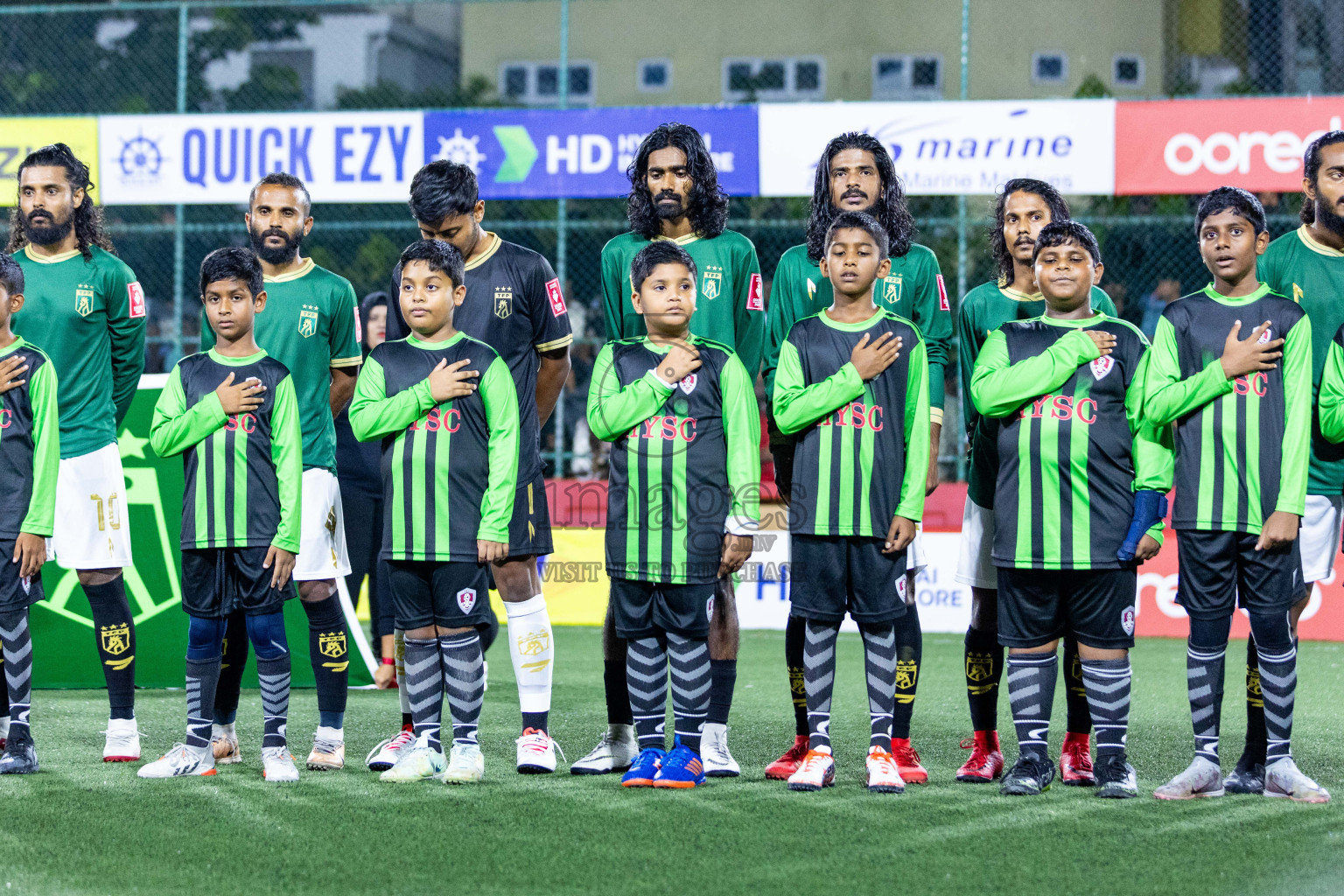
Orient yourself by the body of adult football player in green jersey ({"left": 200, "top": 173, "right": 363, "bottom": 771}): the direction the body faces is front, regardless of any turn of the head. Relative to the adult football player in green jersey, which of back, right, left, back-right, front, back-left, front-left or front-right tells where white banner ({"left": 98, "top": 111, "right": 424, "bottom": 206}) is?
back

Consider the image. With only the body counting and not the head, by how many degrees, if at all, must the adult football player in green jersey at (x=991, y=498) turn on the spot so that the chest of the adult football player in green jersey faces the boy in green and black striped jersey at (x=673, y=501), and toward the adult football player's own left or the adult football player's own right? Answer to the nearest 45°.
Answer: approximately 45° to the adult football player's own right

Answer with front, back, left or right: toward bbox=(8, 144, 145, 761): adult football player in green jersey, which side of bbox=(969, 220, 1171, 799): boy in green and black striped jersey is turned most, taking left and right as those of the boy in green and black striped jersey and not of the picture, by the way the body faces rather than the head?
right

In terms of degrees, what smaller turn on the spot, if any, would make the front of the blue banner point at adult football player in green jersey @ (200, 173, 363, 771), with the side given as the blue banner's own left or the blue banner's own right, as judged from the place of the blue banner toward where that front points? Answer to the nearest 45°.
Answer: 0° — it already faces them
